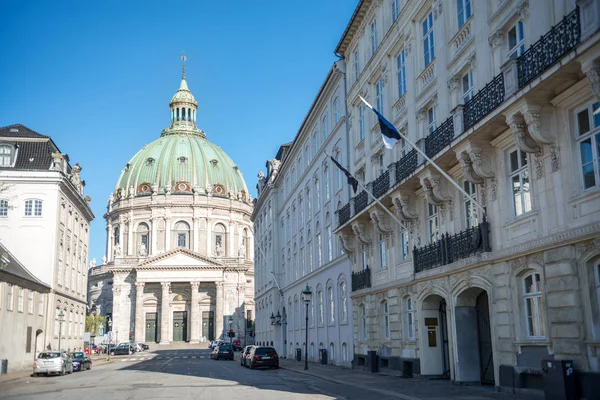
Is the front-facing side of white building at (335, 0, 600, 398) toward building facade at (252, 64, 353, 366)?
no

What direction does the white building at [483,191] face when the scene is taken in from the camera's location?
facing the viewer and to the left of the viewer

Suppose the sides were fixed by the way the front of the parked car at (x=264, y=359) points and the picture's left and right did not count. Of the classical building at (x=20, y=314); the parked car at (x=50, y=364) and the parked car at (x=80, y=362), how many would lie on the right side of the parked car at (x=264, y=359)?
0

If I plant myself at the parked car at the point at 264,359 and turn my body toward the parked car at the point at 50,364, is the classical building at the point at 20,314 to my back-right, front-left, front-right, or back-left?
front-right

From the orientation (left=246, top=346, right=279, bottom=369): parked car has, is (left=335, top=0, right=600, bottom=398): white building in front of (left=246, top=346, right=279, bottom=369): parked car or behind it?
behind

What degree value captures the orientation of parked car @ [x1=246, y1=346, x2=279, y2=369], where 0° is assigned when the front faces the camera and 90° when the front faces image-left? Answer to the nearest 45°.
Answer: approximately 180°

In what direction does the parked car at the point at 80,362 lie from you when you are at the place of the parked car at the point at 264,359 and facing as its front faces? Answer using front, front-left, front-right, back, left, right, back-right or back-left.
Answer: left

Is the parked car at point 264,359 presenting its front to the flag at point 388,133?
no

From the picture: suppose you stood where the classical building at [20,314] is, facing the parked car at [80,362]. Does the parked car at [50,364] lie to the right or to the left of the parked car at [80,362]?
right

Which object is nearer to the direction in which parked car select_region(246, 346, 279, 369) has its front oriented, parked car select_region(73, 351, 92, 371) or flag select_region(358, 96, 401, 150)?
the parked car

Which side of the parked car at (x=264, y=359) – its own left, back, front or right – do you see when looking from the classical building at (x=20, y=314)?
left

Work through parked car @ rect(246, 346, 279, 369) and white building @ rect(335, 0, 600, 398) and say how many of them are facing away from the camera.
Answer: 1

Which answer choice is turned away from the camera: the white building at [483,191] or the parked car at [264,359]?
the parked car
